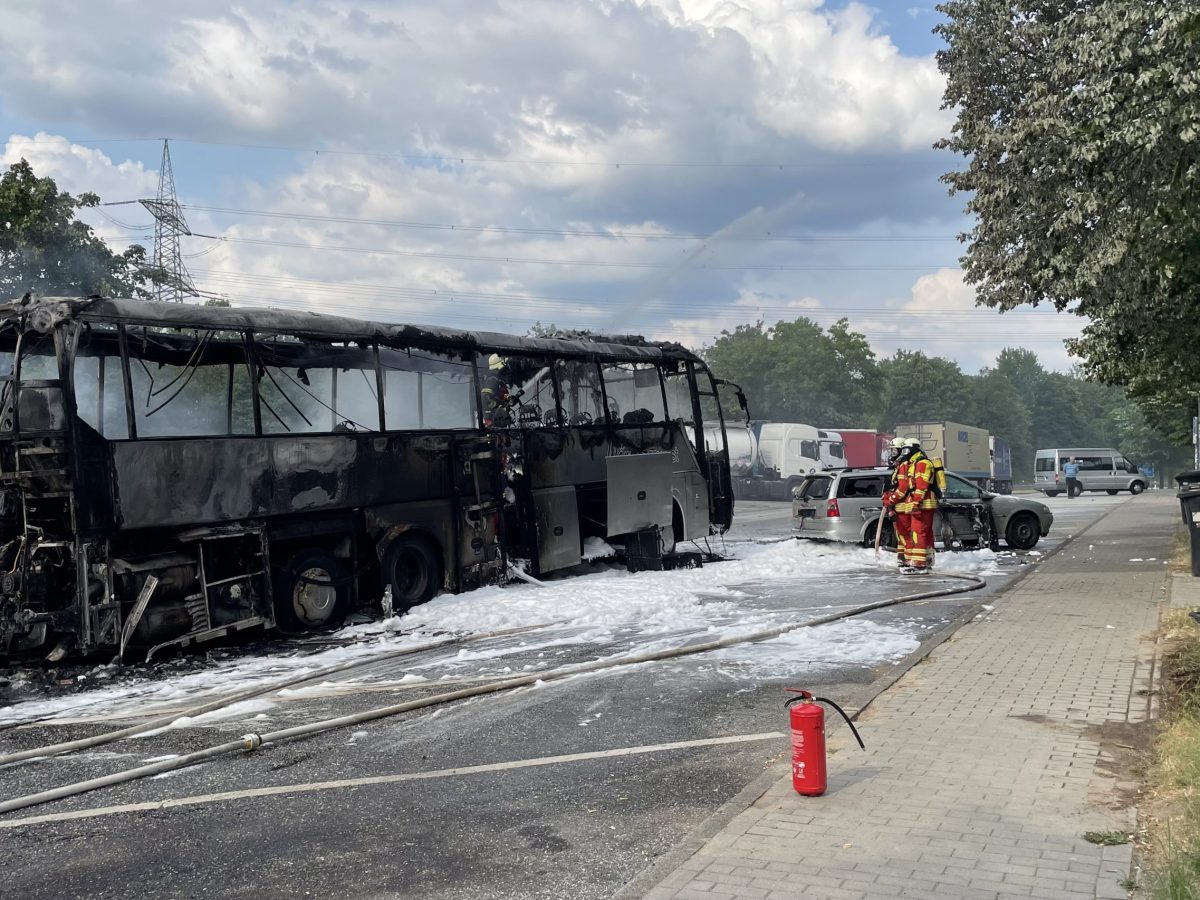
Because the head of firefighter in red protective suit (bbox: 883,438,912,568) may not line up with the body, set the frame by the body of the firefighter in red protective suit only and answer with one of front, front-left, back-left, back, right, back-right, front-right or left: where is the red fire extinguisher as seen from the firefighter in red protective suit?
left

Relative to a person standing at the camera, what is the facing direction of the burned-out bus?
facing away from the viewer and to the right of the viewer

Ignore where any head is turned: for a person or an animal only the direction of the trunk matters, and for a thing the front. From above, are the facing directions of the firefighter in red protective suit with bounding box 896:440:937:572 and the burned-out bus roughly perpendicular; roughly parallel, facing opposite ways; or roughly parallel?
roughly perpendicular

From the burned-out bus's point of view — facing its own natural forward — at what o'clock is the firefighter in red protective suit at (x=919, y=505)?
The firefighter in red protective suit is roughly at 1 o'clock from the burned-out bus.

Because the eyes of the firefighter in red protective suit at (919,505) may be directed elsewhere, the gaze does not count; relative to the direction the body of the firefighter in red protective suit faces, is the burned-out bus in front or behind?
in front

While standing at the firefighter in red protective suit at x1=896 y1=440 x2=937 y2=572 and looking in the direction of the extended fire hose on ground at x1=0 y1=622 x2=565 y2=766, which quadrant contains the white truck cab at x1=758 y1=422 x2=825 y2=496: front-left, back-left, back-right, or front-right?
back-right
